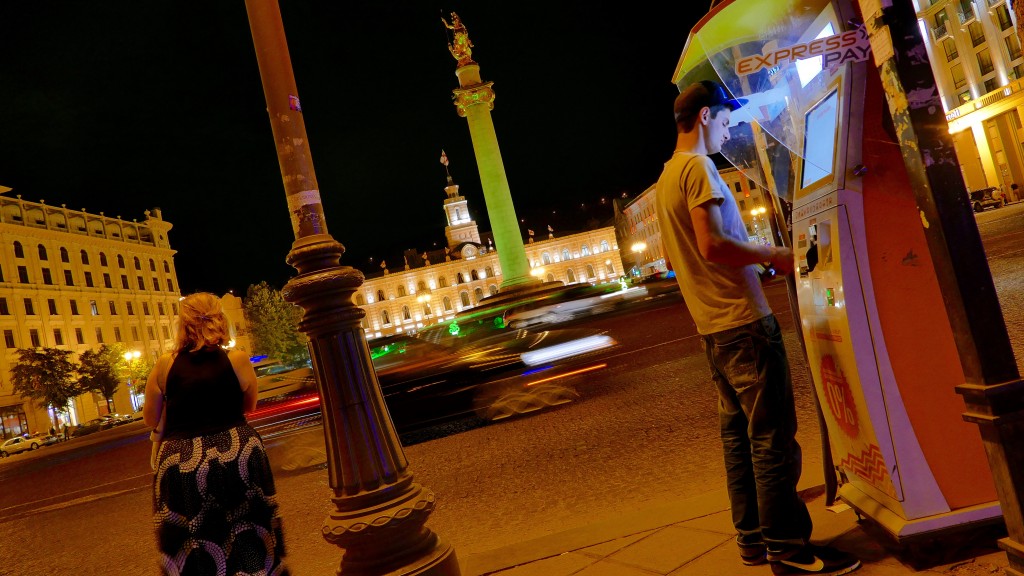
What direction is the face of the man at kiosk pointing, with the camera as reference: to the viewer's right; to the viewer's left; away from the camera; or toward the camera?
to the viewer's right

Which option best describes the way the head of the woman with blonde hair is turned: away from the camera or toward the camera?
away from the camera

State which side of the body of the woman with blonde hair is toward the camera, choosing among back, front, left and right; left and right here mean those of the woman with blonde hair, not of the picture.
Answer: back

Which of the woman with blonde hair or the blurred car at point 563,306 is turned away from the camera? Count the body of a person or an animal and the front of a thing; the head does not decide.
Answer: the woman with blonde hair

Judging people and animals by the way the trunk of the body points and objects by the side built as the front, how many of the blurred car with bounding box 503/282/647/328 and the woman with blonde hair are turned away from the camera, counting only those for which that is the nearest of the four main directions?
1

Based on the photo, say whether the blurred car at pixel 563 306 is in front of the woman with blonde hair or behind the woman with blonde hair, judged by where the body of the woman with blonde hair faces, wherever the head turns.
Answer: in front

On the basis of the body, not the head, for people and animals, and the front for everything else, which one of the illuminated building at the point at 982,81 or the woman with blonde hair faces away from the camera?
the woman with blonde hair

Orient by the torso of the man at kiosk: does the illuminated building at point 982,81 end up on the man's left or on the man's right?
on the man's left

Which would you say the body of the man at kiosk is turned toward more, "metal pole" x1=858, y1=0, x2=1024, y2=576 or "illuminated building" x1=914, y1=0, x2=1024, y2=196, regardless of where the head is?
the metal pole

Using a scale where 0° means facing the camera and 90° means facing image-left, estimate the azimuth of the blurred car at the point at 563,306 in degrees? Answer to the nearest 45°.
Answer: approximately 270°

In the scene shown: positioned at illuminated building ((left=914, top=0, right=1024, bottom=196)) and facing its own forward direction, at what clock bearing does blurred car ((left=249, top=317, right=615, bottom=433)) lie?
The blurred car is roughly at 11 o'clock from the illuminated building.

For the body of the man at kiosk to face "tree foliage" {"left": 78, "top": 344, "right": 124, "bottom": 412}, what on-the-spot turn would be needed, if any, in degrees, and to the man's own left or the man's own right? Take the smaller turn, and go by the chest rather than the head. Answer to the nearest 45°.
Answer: approximately 135° to the man's own left
